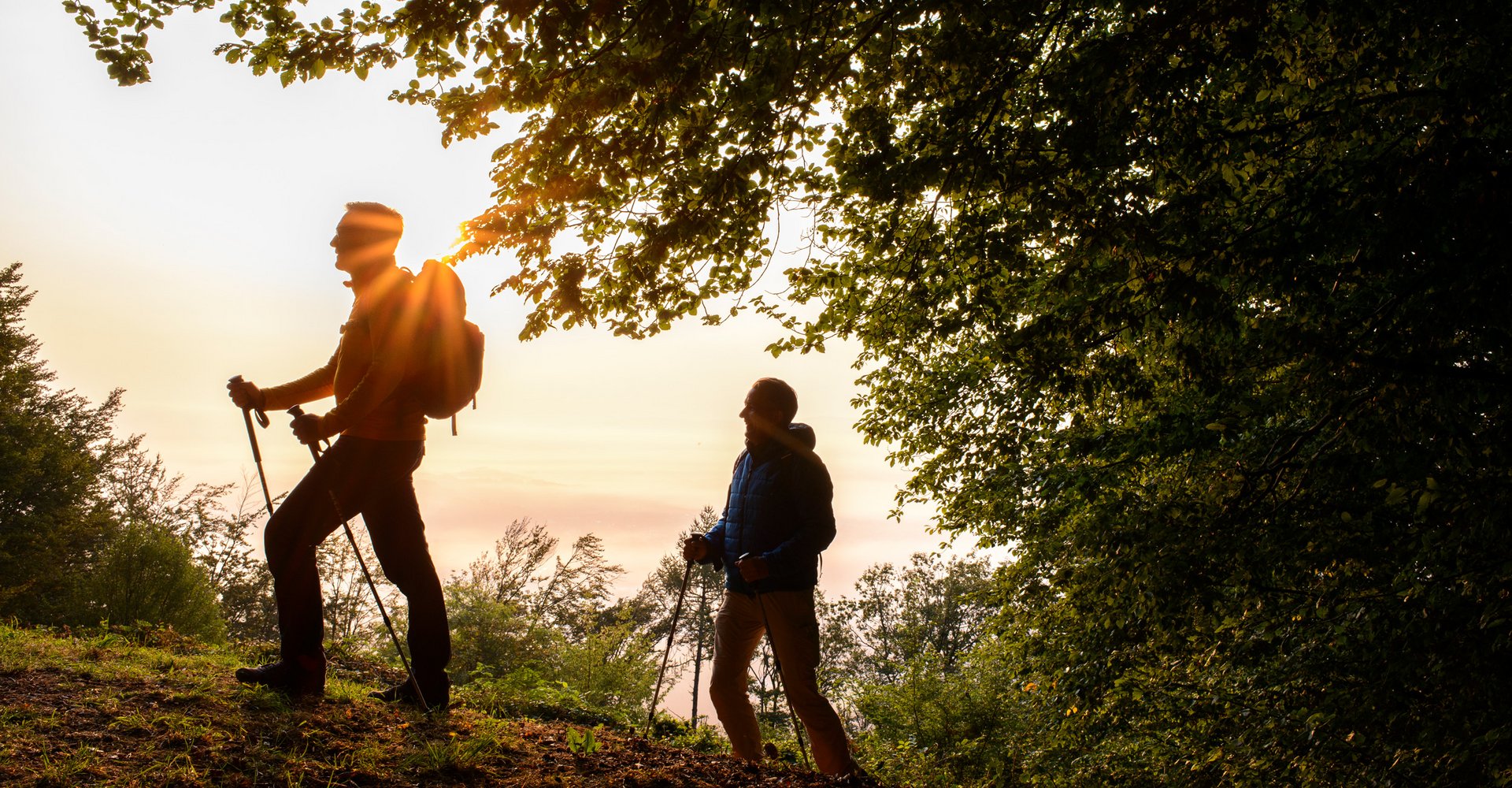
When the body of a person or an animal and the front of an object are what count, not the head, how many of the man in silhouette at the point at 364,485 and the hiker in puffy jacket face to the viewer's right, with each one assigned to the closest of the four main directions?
0

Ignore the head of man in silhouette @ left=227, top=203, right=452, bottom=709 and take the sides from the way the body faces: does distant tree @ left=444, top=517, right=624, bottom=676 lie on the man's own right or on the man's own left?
on the man's own right

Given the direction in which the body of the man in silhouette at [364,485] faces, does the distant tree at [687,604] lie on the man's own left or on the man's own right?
on the man's own right

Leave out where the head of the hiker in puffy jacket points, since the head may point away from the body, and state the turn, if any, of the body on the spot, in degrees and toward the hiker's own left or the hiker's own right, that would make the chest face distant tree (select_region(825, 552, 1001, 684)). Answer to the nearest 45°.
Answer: approximately 135° to the hiker's own right

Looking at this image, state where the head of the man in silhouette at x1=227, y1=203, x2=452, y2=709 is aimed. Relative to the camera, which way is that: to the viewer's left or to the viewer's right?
to the viewer's left

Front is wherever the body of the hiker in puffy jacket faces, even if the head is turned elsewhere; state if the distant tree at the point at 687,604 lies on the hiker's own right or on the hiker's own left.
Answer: on the hiker's own right

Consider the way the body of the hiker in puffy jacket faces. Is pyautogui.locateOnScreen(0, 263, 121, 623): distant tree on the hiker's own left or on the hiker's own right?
on the hiker's own right

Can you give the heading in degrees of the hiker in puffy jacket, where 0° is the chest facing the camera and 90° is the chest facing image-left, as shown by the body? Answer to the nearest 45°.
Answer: approximately 45°

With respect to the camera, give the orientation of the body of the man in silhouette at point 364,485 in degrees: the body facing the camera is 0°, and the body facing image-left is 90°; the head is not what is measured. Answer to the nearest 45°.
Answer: approximately 90°
